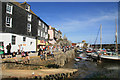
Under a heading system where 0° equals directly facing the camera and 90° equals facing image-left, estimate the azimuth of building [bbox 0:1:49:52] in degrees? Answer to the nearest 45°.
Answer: approximately 315°
